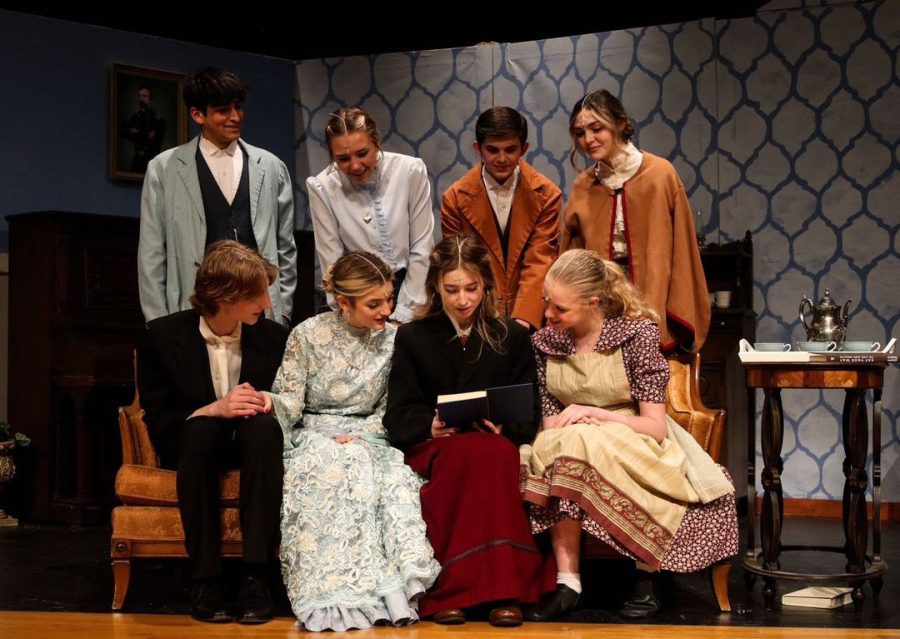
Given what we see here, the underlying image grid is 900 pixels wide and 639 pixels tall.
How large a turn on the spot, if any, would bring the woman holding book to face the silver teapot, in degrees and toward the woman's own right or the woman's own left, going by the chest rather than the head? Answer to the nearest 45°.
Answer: approximately 90° to the woman's own left

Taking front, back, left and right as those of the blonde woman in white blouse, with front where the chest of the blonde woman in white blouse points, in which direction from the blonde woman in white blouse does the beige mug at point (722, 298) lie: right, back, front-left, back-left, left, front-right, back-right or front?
back-left

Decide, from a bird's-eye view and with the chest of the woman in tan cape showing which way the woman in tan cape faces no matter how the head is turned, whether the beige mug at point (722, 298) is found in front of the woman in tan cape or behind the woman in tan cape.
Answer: behind

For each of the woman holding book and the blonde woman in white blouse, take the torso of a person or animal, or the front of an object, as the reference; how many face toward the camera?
2

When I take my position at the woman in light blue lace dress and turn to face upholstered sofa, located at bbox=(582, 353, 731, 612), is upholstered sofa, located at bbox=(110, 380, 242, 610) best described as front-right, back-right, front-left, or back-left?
back-left

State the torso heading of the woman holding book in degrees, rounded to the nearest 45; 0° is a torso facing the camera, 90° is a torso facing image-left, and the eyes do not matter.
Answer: approximately 0°

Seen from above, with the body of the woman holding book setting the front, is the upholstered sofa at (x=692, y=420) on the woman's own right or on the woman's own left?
on the woman's own left

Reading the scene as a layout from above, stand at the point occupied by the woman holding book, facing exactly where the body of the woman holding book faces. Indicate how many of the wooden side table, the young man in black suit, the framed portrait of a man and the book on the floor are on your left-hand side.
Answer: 2
